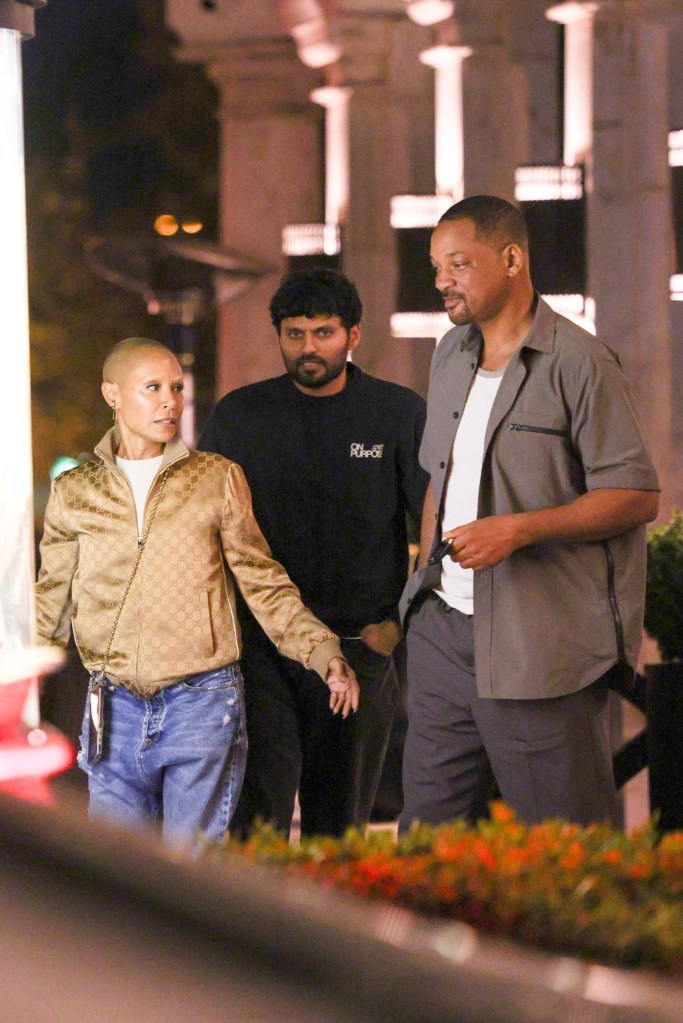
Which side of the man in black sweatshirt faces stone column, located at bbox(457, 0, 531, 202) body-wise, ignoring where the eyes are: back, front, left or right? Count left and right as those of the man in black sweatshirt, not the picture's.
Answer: back

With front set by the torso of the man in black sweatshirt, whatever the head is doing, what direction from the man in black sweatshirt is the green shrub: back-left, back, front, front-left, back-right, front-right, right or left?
back-left

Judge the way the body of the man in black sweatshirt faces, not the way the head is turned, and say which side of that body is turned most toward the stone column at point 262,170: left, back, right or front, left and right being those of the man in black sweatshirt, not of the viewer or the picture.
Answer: back

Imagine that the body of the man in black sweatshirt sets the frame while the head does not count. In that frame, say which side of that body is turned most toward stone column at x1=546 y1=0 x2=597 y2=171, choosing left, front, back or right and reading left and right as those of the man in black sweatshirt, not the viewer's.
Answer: back

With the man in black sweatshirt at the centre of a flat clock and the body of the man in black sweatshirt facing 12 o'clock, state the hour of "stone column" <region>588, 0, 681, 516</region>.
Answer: The stone column is roughly at 7 o'clock from the man in black sweatshirt.

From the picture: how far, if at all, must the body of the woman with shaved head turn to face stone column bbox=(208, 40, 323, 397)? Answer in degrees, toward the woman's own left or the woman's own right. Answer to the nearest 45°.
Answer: approximately 180°

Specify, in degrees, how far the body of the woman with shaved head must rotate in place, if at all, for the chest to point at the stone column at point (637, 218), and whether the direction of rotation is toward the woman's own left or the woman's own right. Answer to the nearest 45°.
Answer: approximately 135° to the woman's own left

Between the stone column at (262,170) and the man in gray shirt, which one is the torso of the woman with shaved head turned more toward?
the man in gray shirt

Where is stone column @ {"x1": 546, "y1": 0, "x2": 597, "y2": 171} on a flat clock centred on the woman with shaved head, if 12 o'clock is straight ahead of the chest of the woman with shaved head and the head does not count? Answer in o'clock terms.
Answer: The stone column is roughly at 7 o'clock from the woman with shaved head.

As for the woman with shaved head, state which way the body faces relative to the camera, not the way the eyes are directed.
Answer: toward the camera

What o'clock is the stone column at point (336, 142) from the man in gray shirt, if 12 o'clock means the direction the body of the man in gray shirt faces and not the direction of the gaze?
The stone column is roughly at 4 o'clock from the man in gray shirt.

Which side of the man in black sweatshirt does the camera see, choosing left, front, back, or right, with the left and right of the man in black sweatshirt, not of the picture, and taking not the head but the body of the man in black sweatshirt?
front

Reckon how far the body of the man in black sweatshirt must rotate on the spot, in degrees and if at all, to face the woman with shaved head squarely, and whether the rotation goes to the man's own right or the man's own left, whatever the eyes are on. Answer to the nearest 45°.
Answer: approximately 45° to the man's own right

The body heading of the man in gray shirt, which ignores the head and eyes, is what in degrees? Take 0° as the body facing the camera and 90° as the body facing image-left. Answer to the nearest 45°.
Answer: approximately 45°

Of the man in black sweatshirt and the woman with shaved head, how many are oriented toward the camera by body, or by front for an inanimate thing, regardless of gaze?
2
